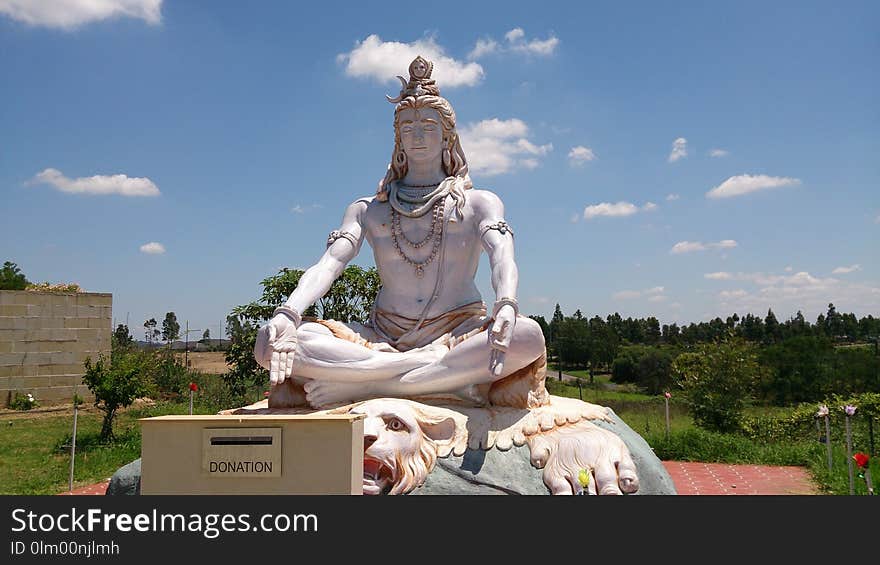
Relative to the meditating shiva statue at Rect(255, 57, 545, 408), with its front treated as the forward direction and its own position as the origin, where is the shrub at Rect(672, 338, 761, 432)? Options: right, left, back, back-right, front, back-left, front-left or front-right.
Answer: back-left

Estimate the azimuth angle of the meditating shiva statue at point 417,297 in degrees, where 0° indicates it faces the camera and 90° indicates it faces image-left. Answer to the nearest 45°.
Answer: approximately 0°

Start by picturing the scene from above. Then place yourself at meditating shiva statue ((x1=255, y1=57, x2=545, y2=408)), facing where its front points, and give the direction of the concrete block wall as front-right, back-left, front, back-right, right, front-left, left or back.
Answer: back-right

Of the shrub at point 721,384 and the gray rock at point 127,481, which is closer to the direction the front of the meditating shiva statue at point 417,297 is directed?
the gray rock

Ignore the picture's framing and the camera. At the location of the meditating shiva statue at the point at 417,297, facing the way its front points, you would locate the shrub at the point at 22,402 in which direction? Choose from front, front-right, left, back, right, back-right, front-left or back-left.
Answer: back-right

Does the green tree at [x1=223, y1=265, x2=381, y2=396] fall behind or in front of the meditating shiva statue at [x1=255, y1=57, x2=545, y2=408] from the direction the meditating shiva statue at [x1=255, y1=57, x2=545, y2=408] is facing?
behind

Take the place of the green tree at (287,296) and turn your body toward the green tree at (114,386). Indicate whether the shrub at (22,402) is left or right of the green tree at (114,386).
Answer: right

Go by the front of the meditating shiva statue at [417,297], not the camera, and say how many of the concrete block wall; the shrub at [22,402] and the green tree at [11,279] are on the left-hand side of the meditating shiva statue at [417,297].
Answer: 0

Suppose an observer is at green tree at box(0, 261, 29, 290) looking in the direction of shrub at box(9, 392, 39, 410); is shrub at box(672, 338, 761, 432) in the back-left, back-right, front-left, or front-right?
front-left

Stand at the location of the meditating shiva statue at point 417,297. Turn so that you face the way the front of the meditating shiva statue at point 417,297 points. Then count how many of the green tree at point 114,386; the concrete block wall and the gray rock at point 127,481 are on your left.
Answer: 0

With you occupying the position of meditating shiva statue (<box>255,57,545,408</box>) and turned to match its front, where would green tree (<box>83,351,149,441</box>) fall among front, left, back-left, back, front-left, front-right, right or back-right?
back-right

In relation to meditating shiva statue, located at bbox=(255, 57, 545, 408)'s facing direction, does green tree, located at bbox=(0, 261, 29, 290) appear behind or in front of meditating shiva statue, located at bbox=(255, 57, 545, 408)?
behind

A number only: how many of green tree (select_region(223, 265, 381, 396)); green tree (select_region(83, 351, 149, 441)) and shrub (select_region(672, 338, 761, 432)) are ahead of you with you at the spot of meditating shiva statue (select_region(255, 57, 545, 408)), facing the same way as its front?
0
